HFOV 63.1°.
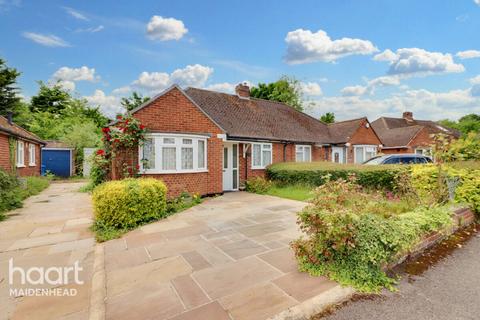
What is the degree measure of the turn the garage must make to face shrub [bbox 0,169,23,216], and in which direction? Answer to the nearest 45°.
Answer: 0° — it already faces it

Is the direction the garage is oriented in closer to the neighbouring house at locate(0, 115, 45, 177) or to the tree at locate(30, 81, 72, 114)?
the neighbouring house

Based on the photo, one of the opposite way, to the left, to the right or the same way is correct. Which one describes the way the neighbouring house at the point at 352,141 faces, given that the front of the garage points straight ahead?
the same way

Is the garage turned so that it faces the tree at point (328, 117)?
no

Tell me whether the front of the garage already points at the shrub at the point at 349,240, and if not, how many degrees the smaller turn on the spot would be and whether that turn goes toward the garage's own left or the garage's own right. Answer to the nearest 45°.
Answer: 0° — it already faces it

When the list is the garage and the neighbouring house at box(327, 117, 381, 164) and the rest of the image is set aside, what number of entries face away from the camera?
0

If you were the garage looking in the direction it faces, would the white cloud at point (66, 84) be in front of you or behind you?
behind

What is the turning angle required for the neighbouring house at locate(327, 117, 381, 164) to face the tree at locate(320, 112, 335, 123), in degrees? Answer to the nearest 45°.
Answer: approximately 135° to its left

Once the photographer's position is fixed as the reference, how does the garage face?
facing the viewer

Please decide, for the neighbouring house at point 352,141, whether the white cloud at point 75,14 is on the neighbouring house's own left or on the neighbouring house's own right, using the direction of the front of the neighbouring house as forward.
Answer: on the neighbouring house's own right
